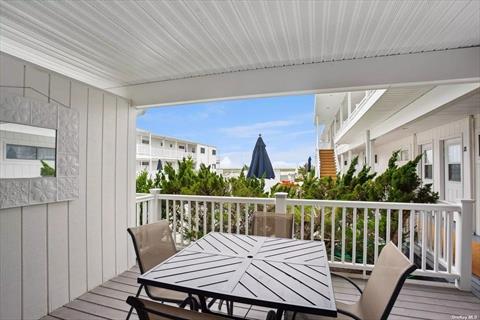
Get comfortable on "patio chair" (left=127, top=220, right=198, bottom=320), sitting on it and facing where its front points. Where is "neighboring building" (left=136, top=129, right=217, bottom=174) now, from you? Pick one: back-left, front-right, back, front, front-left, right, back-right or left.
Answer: back-left

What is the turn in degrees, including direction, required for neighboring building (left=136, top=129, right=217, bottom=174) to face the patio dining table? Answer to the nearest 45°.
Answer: approximately 45° to its right

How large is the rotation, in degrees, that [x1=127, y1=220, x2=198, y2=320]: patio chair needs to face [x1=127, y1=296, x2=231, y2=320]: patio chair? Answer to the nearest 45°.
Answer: approximately 45° to its right

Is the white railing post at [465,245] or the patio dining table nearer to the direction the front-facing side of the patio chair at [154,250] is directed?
the patio dining table

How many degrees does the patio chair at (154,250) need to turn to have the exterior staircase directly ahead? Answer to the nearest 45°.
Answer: approximately 90° to its left

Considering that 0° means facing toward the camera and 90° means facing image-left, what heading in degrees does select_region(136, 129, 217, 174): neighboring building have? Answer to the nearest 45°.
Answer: approximately 315°

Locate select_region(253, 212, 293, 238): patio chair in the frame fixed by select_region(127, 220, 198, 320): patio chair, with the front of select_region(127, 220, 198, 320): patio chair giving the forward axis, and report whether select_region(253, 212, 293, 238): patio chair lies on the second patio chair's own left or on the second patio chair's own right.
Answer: on the second patio chair's own left

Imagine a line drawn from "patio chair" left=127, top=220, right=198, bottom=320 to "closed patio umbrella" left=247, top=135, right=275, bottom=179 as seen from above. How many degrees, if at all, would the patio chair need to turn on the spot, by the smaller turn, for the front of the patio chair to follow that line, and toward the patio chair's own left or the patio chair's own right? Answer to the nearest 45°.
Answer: approximately 90° to the patio chair's own left
